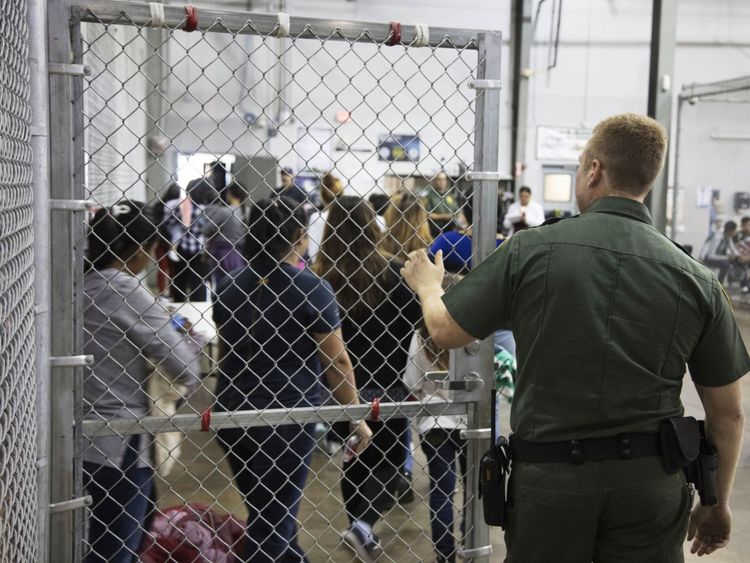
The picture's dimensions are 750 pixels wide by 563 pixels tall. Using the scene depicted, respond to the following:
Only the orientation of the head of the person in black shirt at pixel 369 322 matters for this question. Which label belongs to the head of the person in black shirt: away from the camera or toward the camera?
away from the camera

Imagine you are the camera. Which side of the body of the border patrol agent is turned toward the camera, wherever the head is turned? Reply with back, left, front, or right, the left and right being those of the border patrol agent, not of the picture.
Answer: back

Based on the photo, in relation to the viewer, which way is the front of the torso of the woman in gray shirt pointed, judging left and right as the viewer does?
facing away from the viewer and to the right of the viewer

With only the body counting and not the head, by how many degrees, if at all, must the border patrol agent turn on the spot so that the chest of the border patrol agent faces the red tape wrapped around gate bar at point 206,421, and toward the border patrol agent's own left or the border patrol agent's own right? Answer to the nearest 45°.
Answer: approximately 90° to the border patrol agent's own left

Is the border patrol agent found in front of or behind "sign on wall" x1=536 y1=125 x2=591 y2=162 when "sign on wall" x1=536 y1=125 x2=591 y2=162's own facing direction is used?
in front

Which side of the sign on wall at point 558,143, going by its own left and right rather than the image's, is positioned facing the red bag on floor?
front

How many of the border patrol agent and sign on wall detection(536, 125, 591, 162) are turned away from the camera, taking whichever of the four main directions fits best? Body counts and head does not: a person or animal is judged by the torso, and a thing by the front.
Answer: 1

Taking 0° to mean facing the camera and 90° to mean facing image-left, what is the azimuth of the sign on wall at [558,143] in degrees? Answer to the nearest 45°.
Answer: approximately 0°

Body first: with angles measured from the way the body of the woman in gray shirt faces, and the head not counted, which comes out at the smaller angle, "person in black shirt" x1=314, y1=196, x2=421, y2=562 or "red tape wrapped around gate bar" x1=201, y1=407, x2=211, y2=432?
the person in black shirt

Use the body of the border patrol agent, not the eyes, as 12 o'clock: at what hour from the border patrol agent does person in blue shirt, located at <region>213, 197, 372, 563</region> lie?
The person in blue shirt is roughly at 10 o'clock from the border patrol agent.

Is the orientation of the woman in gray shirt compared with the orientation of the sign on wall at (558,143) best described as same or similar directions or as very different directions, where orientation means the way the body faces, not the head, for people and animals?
very different directions

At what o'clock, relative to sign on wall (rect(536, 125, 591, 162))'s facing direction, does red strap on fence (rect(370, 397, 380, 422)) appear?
The red strap on fence is roughly at 12 o'clock from the sign on wall.
